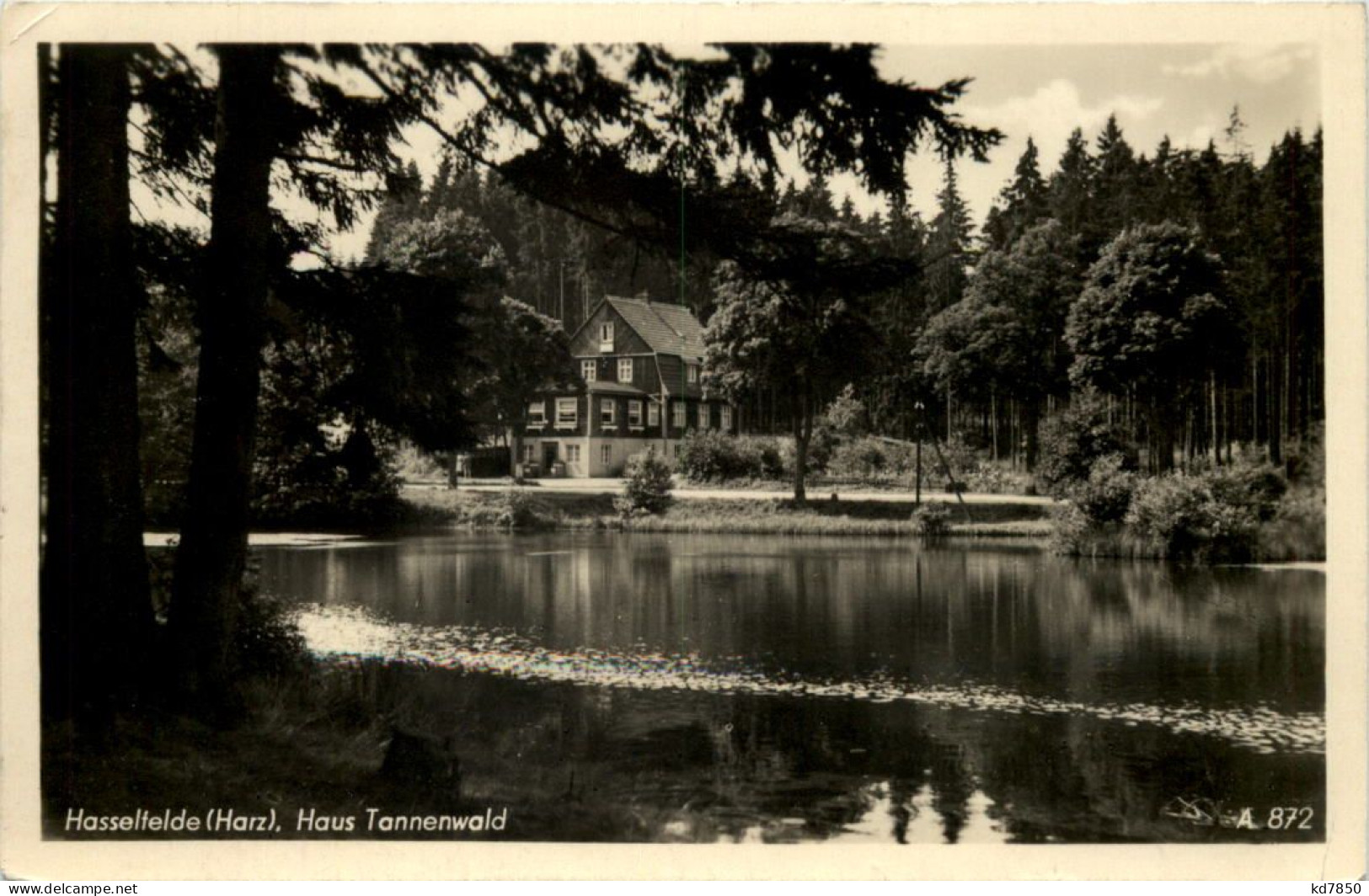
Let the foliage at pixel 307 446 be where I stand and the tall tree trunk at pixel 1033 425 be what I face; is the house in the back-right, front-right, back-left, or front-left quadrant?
front-left
